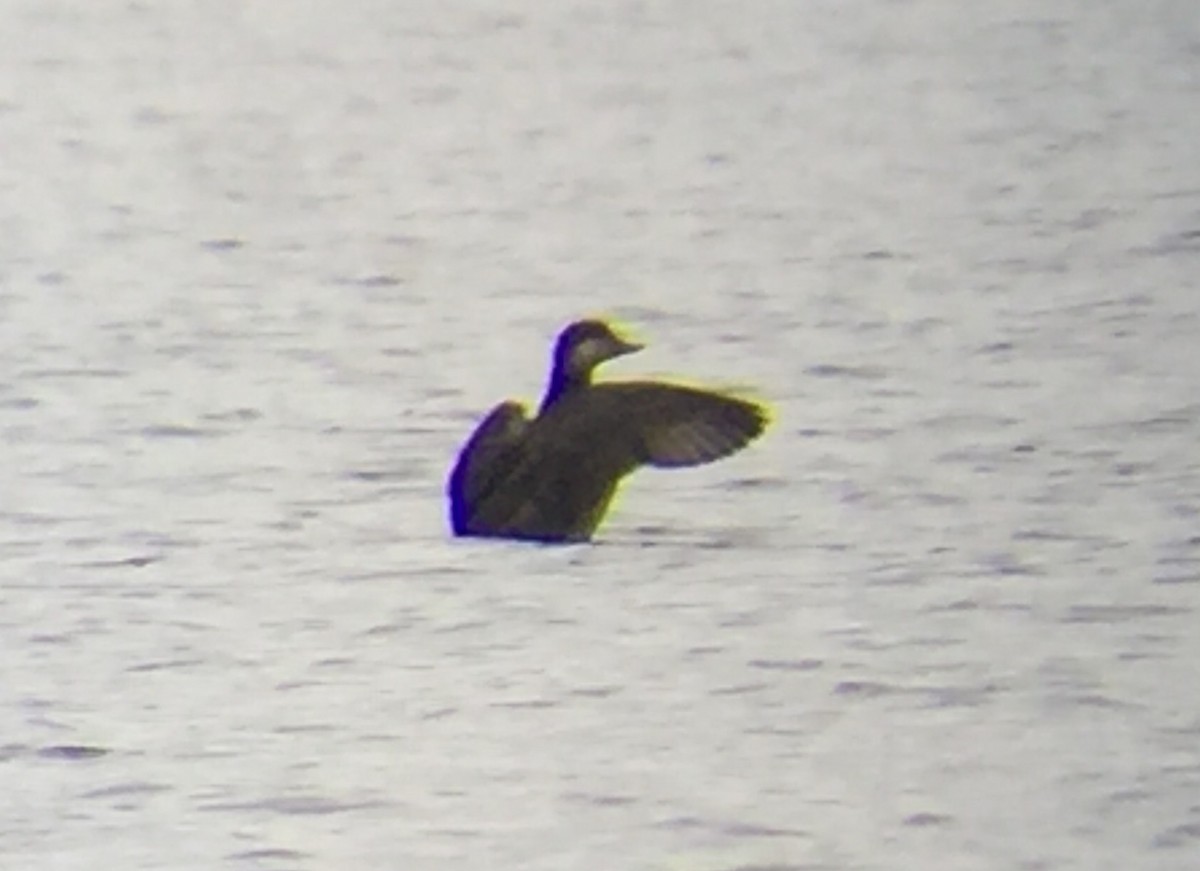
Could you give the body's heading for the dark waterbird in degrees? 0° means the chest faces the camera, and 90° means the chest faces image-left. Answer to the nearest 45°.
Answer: approximately 225°
